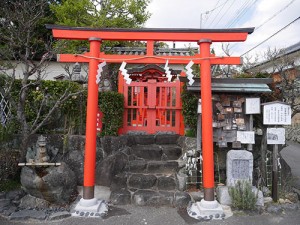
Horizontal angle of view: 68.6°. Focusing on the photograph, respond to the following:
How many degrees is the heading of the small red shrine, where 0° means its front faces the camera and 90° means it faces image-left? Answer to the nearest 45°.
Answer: approximately 0°

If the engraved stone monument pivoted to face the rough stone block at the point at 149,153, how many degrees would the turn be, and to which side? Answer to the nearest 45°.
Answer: approximately 90° to its right

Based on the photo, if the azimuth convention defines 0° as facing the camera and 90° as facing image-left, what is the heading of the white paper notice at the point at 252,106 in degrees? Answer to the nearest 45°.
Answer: approximately 0°

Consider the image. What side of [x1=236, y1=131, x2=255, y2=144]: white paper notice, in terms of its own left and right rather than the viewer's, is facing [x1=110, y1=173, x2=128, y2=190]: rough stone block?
right

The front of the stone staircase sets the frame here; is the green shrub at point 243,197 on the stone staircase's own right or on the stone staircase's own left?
on the stone staircase's own left

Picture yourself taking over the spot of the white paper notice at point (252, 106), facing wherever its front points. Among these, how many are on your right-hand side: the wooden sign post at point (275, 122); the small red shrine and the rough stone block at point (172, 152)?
2
